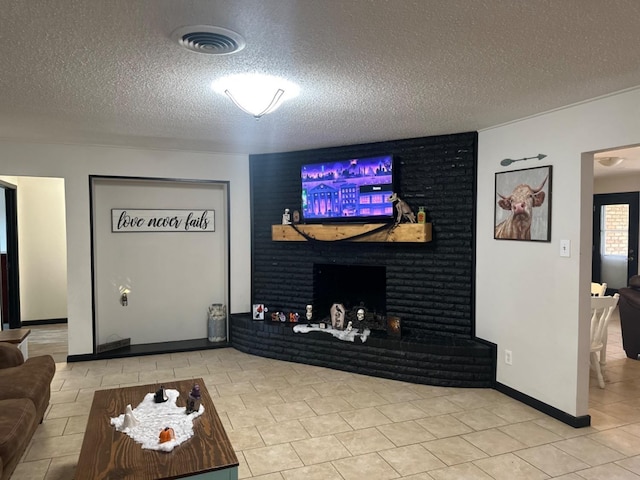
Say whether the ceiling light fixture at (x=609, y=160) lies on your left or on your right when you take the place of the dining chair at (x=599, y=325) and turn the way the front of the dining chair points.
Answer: on your right

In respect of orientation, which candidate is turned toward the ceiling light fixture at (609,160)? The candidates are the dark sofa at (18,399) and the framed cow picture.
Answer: the dark sofa

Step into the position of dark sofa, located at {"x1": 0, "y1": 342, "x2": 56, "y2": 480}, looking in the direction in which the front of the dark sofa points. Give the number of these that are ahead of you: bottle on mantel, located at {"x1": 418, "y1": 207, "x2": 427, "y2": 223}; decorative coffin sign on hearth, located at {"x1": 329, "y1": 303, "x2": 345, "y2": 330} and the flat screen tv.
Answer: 3

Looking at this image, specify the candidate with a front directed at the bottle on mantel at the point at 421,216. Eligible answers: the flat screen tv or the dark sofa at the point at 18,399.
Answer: the dark sofa

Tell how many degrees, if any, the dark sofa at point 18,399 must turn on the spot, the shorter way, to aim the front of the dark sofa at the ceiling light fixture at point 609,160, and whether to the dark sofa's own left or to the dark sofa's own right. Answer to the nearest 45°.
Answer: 0° — it already faces it

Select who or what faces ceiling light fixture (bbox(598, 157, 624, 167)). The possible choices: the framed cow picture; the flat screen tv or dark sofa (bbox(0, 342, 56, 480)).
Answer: the dark sofa

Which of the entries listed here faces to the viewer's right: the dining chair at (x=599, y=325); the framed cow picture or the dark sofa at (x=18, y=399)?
the dark sofa

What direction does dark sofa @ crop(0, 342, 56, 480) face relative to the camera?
to the viewer's right

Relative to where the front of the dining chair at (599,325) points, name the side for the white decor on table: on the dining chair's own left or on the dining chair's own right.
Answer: on the dining chair's own left

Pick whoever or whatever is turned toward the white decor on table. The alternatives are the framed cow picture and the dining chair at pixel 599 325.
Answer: the framed cow picture
